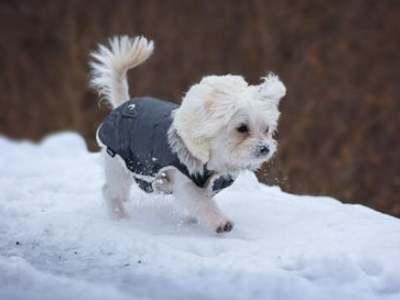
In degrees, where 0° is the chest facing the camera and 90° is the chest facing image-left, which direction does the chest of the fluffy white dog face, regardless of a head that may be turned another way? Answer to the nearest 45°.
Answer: approximately 315°
